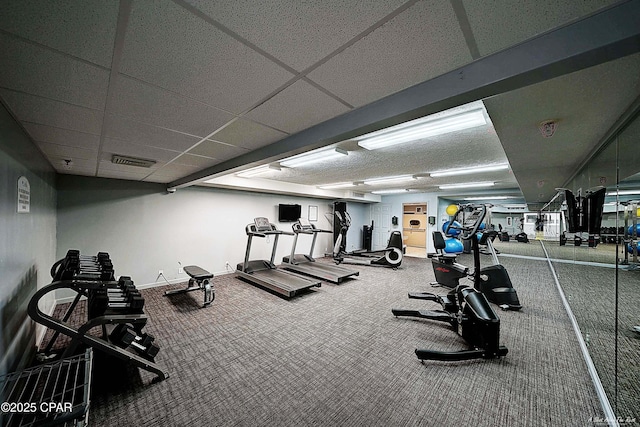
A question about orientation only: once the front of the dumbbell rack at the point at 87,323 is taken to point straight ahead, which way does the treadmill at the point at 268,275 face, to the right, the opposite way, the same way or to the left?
to the left

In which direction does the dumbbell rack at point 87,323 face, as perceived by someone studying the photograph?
facing to the right of the viewer

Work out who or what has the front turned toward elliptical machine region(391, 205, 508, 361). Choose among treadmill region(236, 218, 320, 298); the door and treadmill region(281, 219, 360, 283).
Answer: the door

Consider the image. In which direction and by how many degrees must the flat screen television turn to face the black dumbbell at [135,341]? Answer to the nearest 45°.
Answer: approximately 45° to its right

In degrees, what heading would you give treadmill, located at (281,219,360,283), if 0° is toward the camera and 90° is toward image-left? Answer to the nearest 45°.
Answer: approximately 135°

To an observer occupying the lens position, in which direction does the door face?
facing the viewer
